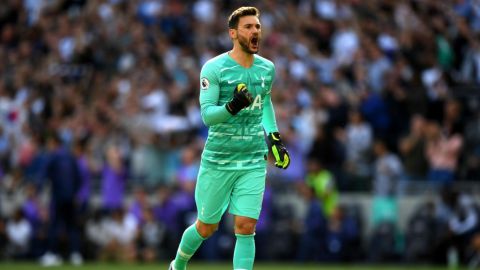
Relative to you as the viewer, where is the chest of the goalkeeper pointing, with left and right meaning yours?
facing the viewer and to the right of the viewer

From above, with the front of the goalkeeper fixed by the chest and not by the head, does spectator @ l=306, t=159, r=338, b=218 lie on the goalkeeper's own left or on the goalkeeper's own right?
on the goalkeeper's own left

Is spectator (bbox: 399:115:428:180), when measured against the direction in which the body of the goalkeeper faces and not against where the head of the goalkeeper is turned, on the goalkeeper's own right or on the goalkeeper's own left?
on the goalkeeper's own left
